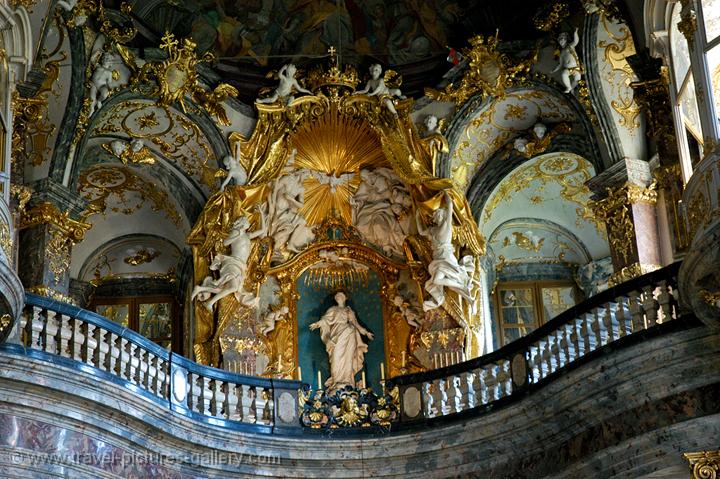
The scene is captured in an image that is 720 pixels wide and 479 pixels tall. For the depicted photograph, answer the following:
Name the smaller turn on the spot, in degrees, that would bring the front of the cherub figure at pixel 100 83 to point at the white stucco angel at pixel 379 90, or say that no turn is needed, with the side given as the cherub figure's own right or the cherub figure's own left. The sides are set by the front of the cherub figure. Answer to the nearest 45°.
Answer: approximately 45° to the cherub figure's own left

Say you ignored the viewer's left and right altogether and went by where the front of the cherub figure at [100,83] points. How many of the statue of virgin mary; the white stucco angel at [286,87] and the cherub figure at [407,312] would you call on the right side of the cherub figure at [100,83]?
0

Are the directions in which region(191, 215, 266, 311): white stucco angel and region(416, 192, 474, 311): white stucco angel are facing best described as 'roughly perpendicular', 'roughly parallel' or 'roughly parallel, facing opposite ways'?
roughly perpendicular

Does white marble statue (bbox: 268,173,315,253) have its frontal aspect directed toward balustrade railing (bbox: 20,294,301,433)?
no

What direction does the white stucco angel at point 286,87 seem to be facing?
toward the camera

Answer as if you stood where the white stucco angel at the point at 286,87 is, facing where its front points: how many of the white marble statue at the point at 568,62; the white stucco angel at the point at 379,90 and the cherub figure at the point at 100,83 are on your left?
2

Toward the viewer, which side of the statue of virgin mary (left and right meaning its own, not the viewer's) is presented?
front

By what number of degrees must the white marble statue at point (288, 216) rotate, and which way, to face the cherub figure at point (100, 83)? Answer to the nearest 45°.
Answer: approximately 90° to its right

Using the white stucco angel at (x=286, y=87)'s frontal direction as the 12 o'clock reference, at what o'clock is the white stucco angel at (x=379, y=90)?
the white stucco angel at (x=379, y=90) is roughly at 9 o'clock from the white stucco angel at (x=286, y=87).

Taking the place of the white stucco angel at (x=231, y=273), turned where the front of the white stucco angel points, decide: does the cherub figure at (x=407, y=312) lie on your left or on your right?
on your left

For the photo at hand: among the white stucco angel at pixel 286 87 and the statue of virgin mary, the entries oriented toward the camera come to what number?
2

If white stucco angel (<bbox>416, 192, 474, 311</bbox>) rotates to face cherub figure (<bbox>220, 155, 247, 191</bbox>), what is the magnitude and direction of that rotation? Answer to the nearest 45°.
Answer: approximately 45° to its right
